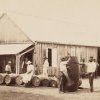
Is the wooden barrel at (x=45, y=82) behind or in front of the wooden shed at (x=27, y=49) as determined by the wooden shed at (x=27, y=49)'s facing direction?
in front

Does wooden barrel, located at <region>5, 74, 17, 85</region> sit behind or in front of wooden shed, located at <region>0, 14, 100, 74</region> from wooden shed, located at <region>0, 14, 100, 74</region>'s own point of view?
in front

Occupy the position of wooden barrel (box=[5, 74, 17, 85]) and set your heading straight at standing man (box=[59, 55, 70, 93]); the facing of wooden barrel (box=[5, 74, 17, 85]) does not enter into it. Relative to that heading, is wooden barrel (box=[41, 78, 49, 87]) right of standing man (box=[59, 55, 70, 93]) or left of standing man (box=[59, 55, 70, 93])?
left

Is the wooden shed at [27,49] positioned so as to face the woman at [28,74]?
yes

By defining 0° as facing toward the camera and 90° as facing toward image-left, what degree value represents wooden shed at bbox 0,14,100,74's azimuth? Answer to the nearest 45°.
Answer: approximately 0°

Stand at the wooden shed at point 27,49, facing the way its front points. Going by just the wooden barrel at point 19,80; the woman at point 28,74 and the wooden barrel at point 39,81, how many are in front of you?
3

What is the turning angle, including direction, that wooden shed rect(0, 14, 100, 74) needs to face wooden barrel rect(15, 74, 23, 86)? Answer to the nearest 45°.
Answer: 0° — it already faces it
